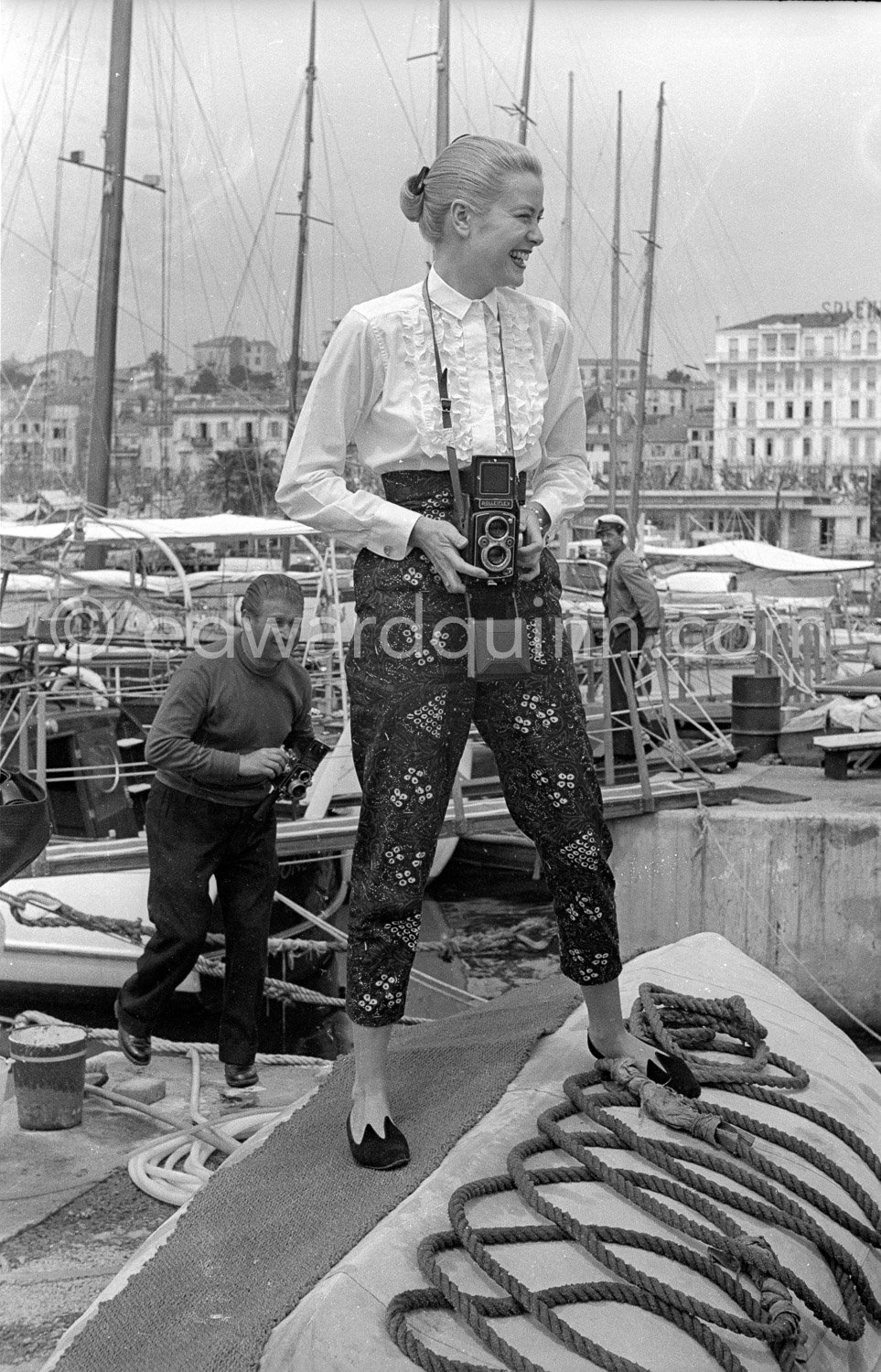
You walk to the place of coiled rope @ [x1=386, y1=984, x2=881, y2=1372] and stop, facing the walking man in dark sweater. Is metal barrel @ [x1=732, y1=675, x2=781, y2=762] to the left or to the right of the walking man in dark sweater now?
right

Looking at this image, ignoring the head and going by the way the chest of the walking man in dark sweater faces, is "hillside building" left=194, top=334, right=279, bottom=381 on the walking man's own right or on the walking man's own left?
on the walking man's own left

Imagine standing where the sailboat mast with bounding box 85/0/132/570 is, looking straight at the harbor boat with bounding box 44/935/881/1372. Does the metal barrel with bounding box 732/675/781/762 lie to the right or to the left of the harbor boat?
left

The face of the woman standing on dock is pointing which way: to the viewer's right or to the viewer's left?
to the viewer's right

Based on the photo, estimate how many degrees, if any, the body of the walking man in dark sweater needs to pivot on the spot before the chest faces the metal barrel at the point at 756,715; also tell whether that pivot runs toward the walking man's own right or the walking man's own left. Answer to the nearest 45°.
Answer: approximately 90° to the walking man's own left

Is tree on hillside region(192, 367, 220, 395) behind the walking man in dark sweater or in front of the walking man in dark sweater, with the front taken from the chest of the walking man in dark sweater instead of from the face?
behind

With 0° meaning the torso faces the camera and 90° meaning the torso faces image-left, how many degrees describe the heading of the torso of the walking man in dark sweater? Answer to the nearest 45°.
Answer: approximately 315°

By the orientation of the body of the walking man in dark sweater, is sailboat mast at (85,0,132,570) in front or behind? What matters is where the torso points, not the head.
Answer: behind
